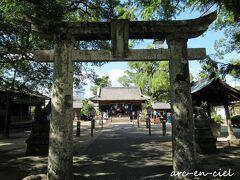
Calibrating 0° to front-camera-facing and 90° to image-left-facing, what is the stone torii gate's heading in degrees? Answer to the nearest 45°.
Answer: approximately 0°
